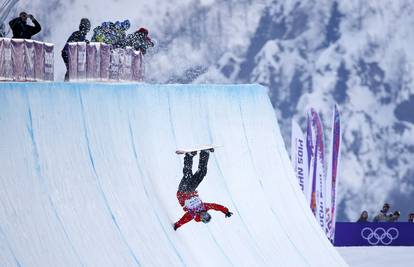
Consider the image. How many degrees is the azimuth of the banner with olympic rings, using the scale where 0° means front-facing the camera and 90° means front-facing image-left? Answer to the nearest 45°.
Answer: approximately 0°
